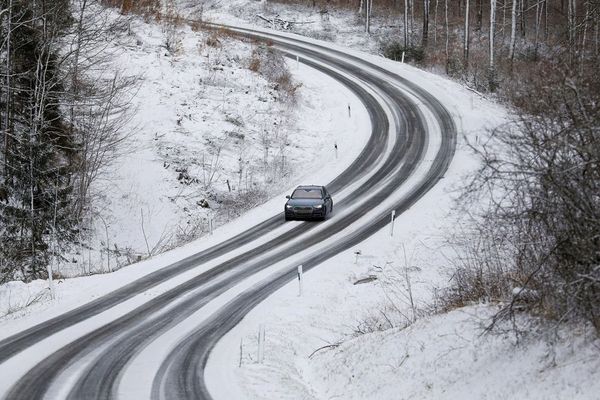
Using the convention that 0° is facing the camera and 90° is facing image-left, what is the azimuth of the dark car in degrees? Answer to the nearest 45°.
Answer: approximately 0°

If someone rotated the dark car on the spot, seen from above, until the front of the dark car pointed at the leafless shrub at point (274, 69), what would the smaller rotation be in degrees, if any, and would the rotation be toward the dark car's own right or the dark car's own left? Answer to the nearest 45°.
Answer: approximately 180°
